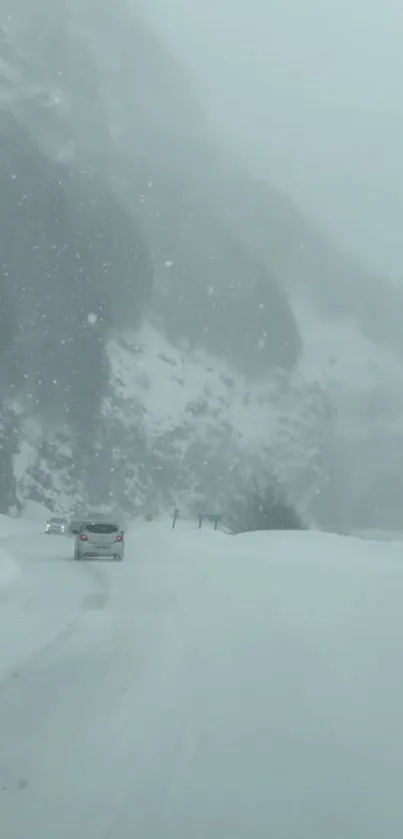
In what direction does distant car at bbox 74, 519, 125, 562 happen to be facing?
away from the camera
